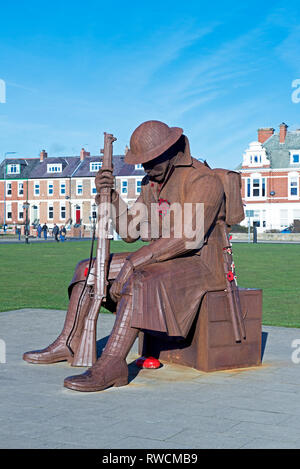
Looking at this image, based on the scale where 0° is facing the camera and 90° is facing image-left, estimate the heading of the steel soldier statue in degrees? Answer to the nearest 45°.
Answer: approximately 45°
